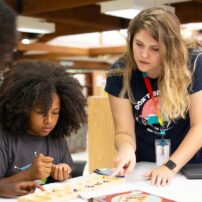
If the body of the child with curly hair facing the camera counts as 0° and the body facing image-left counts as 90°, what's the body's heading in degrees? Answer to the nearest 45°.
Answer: approximately 315°

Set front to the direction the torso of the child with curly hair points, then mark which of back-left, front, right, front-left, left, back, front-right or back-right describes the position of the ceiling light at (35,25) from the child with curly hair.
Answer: back-left

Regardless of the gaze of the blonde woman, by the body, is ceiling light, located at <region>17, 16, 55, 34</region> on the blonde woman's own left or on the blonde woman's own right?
on the blonde woman's own right

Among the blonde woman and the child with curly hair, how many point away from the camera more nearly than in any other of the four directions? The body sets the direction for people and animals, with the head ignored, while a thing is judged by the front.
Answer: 0

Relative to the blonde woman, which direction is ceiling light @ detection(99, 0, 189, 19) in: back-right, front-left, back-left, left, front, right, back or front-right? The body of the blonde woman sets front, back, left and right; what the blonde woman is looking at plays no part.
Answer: back-right

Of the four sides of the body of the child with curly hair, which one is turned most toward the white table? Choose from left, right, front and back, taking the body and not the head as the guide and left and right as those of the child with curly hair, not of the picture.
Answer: front

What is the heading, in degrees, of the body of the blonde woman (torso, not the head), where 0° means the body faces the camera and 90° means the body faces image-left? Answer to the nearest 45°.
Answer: approximately 45°
